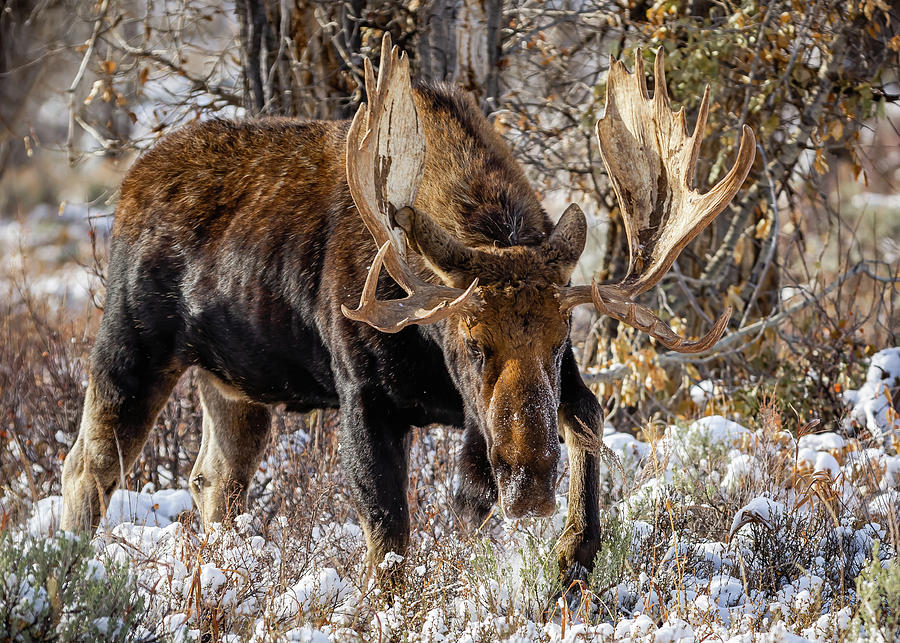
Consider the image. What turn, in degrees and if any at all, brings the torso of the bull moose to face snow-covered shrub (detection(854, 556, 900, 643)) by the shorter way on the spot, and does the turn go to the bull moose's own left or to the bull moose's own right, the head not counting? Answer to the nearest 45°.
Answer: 0° — it already faces it

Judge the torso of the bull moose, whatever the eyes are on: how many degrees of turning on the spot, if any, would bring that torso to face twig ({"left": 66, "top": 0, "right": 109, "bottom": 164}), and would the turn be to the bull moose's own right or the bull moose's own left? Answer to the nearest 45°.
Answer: approximately 180°

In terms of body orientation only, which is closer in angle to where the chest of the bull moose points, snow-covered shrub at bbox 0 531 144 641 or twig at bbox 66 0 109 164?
the snow-covered shrub

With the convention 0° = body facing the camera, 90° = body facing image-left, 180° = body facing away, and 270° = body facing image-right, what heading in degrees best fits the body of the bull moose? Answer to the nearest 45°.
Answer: approximately 315°

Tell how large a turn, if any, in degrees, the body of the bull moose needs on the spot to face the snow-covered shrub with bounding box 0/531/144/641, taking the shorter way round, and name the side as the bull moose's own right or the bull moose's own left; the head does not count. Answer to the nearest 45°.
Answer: approximately 90° to the bull moose's own right

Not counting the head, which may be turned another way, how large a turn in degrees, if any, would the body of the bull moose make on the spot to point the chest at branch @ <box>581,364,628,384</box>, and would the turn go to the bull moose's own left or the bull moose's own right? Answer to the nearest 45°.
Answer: approximately 90° to the bull moose's own left

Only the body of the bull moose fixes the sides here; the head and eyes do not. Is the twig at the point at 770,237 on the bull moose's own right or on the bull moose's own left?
on the bull moose's own left
